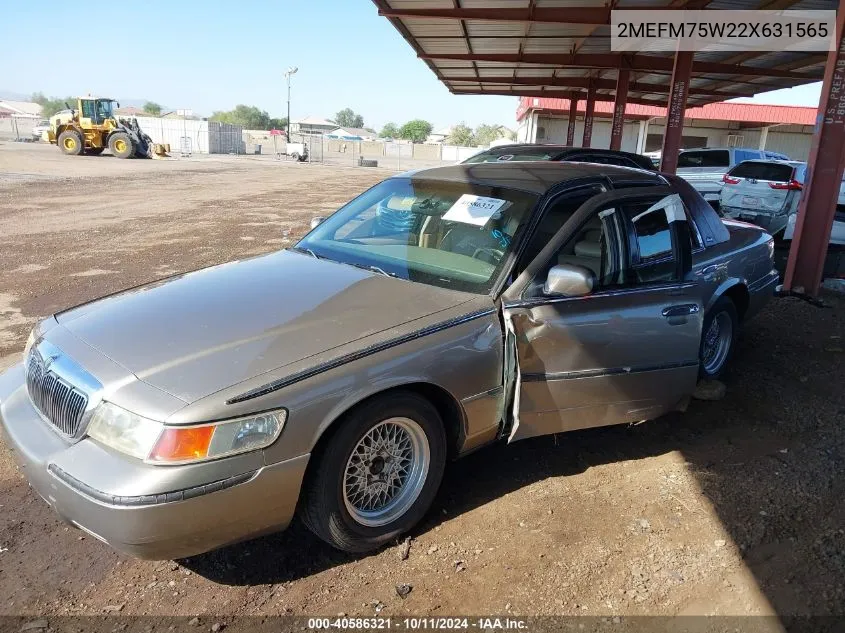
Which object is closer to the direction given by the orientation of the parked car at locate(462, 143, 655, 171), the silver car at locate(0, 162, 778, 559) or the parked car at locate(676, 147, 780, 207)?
the silver car

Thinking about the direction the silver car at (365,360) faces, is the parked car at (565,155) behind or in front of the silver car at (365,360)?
behind

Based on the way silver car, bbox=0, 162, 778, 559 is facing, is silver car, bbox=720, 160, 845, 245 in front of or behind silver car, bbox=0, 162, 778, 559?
behind

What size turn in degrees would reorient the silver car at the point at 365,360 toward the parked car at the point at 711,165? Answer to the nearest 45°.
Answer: approximately 180°

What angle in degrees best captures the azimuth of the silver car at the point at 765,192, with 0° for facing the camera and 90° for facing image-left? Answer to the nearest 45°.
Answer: approximately 225°

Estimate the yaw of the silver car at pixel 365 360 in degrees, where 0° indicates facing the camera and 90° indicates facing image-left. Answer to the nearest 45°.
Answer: approximately 45°

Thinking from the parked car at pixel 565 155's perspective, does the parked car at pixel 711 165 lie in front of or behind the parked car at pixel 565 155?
behind

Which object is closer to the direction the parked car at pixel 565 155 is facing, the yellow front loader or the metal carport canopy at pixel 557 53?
the yellow front loader

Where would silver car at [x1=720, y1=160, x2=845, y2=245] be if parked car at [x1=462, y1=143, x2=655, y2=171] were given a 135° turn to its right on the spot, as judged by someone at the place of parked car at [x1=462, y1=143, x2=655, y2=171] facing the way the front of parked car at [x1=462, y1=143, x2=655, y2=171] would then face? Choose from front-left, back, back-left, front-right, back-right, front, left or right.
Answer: front-right

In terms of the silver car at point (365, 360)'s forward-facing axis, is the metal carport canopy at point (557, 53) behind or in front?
behind

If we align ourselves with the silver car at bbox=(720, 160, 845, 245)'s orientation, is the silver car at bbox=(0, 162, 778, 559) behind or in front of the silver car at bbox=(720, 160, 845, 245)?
behind

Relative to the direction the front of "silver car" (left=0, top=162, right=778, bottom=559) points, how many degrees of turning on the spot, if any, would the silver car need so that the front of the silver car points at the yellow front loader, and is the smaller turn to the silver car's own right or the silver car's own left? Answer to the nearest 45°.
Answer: approximately 90° to the silver car's own right
